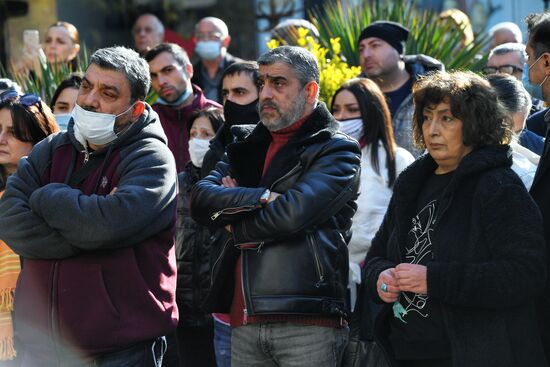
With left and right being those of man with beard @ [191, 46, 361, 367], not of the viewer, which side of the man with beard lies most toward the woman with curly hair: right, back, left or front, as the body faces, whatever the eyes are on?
left

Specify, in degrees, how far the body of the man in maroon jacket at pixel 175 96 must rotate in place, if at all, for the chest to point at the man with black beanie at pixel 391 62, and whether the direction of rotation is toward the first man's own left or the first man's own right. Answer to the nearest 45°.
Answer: approximately 135° to the first man's own left
